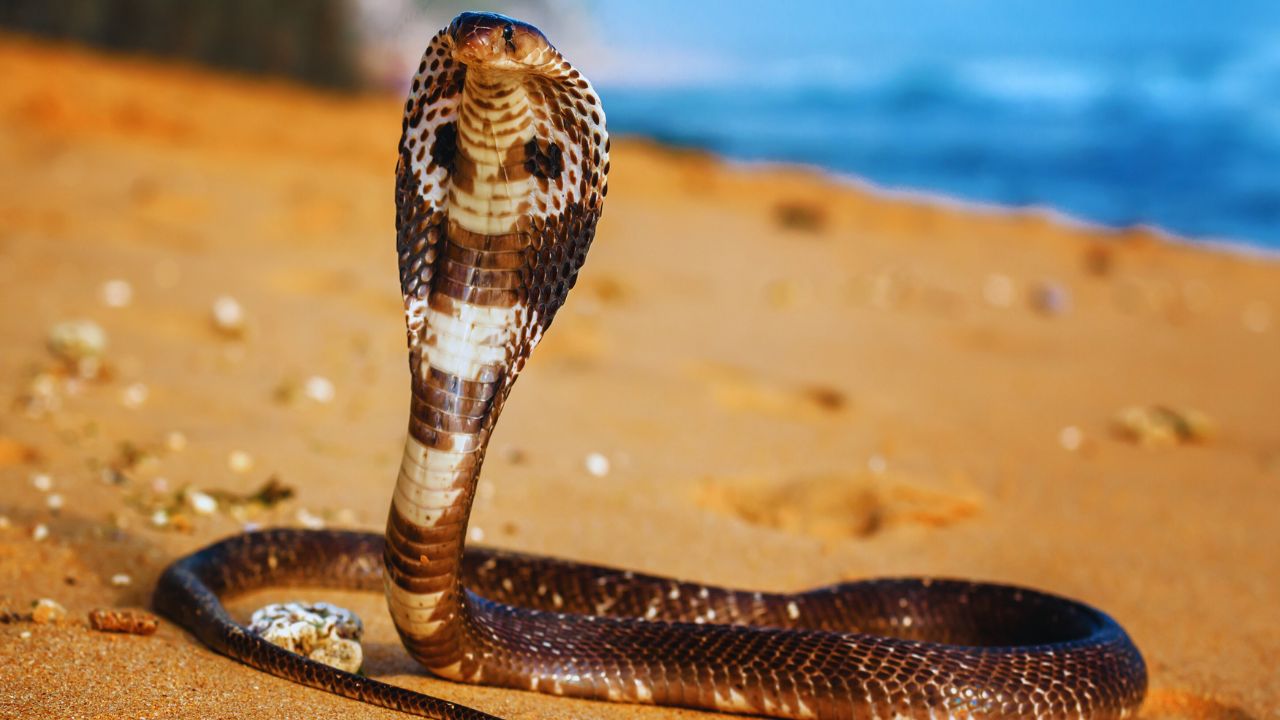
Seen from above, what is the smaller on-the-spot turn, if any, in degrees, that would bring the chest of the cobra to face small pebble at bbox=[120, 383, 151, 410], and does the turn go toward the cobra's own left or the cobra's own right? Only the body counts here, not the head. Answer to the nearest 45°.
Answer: approximately 90° to the cobra's own right

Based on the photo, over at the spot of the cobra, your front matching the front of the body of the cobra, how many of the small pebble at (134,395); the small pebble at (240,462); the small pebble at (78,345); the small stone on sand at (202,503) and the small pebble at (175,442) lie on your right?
5

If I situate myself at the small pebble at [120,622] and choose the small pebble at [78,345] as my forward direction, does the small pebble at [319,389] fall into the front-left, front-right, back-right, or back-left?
front-right

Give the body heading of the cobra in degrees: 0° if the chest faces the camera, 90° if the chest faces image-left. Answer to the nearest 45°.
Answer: approximately 45°

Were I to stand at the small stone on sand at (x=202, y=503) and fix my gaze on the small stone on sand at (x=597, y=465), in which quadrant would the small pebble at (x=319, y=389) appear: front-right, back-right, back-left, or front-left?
front-left

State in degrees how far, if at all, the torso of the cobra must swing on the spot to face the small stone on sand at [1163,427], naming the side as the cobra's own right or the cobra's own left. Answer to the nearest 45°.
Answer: approximately 180°

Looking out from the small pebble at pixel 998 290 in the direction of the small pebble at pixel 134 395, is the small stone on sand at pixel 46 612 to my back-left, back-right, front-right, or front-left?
front-left

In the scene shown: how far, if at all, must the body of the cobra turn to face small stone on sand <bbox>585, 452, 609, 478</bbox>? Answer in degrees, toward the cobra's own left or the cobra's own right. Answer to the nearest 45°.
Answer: approximately 135° to the cobra's own right

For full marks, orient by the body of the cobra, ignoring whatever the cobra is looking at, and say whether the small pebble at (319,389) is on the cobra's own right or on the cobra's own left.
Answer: on the cobra's own right

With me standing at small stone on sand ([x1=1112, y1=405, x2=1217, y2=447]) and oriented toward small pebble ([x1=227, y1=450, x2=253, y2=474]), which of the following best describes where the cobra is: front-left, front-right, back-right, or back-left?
front-left

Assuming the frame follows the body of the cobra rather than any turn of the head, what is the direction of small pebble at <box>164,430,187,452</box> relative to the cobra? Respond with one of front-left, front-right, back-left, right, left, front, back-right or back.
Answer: right
